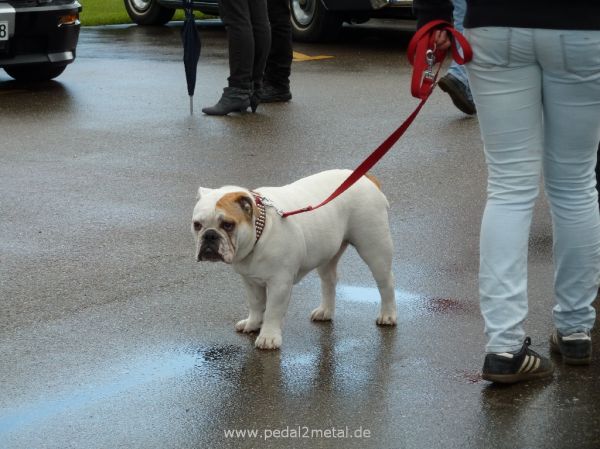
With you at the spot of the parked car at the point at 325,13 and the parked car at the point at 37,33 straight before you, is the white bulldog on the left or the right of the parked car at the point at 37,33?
left

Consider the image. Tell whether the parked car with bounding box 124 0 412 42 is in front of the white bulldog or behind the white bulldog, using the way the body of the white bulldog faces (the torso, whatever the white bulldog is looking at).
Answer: behind

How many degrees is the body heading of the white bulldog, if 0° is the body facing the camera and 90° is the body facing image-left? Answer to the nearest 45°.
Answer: approximately 45°
